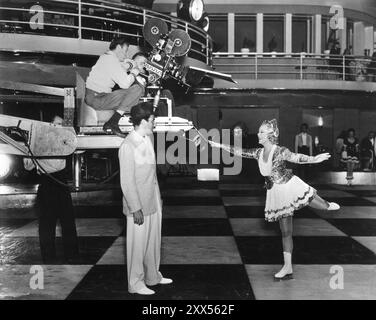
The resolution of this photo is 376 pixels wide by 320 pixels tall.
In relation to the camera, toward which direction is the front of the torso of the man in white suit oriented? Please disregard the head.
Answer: to the viewer's right

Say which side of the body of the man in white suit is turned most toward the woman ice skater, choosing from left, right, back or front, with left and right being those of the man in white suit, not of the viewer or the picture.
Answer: front

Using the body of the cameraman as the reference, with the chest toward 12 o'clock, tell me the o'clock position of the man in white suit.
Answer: The man in white suit is roughly at 3 o'clock from the cameraman.

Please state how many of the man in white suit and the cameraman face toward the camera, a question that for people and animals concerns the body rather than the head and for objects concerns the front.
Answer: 0

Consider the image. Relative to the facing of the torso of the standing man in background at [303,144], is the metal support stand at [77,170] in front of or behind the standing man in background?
in front

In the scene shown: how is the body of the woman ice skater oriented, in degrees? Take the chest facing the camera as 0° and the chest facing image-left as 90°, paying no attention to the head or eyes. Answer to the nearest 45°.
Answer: approximately 45°

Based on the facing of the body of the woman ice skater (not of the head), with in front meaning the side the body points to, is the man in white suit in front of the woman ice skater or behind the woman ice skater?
in front

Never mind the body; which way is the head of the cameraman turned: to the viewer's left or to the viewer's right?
to the viewer's right

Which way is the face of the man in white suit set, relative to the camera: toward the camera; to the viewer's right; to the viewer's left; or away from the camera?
to the viewer's right

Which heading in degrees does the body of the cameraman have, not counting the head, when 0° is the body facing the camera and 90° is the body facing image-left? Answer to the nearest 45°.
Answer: approximately 270°

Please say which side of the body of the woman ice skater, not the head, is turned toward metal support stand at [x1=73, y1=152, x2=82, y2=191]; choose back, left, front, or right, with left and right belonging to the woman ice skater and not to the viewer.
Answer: front
